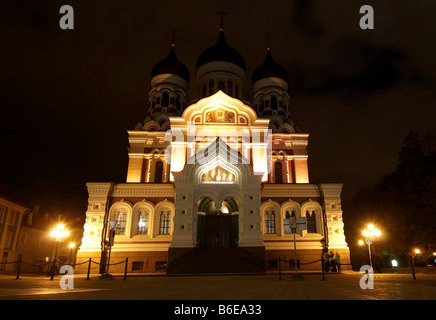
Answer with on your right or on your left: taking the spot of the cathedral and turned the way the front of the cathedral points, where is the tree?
on your left

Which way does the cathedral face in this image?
toward the camera
